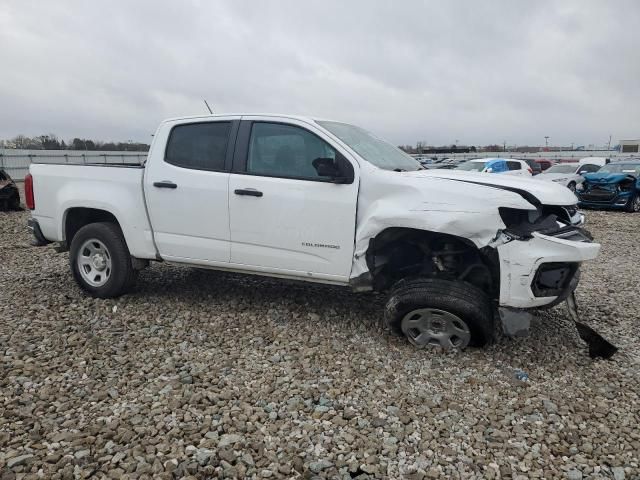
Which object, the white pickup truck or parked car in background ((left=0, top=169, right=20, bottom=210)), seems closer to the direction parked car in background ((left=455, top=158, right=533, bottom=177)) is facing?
the parked car in background

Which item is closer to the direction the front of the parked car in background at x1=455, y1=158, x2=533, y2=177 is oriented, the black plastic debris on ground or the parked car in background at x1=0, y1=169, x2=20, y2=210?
the parked car in background

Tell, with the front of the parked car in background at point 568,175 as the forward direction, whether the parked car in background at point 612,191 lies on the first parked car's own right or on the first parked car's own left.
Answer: on the first parked car's own left

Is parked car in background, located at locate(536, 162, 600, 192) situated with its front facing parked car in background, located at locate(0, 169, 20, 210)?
yes

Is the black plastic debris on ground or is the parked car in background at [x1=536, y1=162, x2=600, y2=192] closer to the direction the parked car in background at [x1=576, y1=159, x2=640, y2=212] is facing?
the black plastic debris on ground

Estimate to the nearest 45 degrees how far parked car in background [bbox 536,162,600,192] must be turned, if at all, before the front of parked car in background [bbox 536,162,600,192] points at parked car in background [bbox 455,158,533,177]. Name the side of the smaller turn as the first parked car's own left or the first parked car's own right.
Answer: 0° — it already faces it

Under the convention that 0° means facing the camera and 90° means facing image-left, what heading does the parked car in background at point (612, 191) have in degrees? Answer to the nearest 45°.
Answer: approximately 45°

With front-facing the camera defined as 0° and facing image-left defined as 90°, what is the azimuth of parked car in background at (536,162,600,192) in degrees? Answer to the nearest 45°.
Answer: approximately 45°
